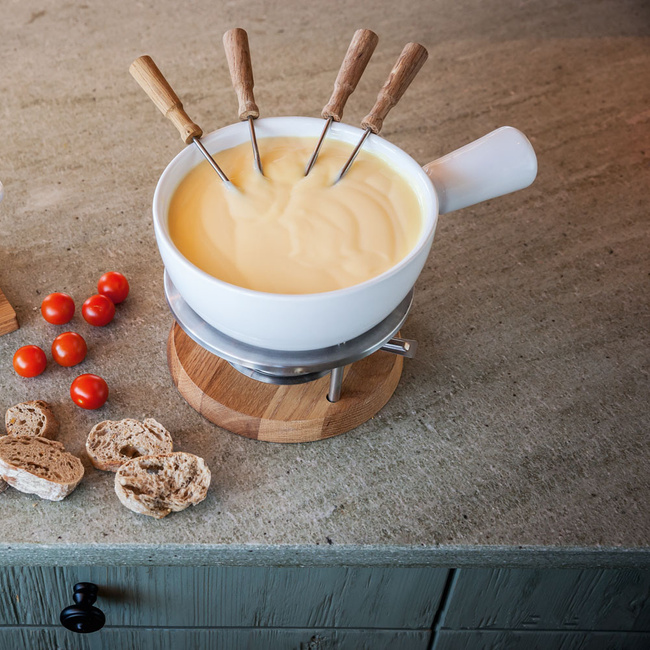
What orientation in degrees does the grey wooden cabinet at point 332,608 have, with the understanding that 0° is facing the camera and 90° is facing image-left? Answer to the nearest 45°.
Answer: approximately 0°
